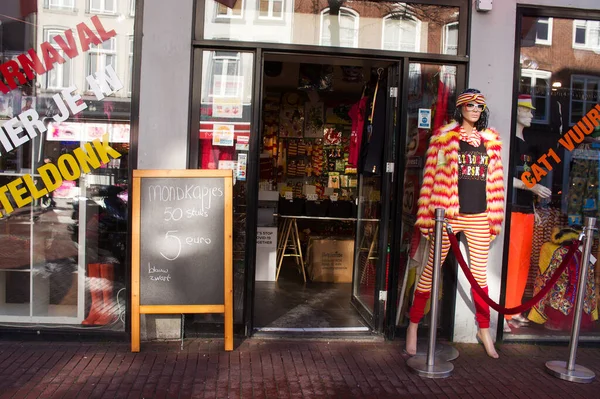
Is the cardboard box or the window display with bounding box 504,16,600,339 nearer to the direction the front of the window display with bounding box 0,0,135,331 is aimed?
the window display

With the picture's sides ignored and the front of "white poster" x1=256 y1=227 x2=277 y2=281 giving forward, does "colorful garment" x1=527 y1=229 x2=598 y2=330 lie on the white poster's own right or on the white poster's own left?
on the white poster's own left

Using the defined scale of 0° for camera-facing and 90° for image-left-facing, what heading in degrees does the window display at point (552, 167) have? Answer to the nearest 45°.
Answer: approximately 0°

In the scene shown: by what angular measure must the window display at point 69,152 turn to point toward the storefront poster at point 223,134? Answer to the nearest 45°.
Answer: approximately 90° to its left

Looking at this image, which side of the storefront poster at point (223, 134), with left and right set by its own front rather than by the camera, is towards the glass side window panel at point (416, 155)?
left

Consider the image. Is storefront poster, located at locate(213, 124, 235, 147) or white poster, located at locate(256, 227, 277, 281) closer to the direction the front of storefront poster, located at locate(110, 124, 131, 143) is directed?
the storefront poster

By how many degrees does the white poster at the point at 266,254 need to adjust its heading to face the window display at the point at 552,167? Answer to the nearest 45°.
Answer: approximately 45° to its left
